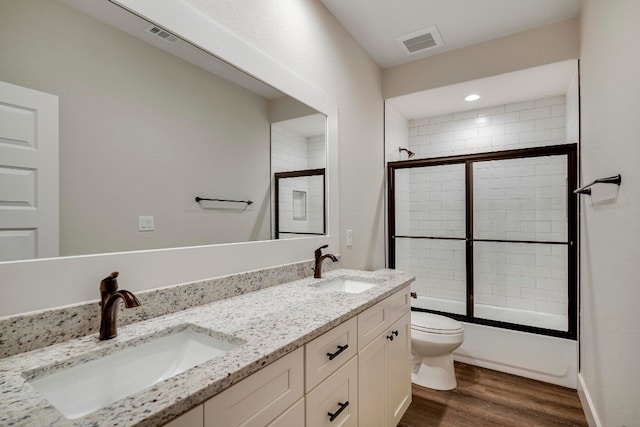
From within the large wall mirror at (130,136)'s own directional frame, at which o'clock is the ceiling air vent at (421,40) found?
The ceiling air vent is roughly at 10 o'clock from the large wall mirror.

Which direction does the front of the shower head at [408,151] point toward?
to the viewer's right

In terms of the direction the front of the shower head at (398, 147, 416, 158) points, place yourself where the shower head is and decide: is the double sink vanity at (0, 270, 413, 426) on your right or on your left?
on your right

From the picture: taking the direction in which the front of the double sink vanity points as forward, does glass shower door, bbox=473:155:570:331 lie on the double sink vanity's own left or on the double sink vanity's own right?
on the double sink vanity's own left

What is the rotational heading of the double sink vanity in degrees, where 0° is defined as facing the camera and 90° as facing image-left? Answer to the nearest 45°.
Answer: approximately 315°

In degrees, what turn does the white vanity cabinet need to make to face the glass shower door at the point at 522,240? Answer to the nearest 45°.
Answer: approximately 90° to its left
